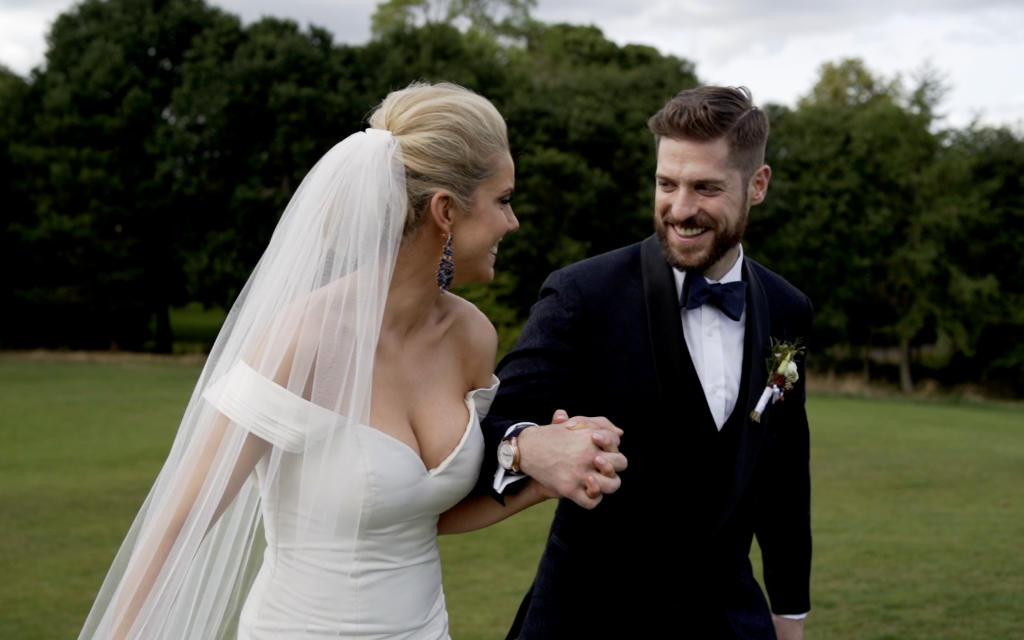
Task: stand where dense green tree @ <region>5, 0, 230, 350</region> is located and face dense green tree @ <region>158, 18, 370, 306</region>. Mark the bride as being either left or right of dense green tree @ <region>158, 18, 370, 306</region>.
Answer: right

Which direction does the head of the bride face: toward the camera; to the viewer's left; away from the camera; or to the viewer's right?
to the viewer's right

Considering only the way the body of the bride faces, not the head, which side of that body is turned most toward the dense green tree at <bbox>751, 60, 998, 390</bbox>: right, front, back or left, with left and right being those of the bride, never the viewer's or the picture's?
left

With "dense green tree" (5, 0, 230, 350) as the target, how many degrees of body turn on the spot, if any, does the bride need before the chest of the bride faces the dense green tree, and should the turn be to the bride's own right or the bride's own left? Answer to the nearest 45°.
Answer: approximately 135° to the bride's own left

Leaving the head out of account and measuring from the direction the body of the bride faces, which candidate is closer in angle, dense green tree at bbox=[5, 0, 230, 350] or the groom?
the groom

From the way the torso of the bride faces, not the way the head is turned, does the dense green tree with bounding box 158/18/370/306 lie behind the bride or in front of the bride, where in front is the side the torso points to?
behind

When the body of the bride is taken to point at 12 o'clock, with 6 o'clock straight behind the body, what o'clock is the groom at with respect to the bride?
The groom is roughly at 10 o'clock from the bride.

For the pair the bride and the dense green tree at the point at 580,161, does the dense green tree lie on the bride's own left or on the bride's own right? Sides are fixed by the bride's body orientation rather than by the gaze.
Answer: on the bride's own left

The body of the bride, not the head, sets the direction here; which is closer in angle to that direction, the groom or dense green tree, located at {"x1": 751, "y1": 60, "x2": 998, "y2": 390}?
the groom

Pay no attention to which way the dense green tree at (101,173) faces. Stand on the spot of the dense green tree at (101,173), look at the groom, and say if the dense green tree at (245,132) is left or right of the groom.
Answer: left

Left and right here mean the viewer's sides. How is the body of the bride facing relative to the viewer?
facing the viewer and to the right of the viewer

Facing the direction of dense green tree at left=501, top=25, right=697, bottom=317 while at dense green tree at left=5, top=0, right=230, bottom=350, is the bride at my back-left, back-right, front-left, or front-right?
front-right

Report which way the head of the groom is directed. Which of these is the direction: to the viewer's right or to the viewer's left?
to the viewer's left
